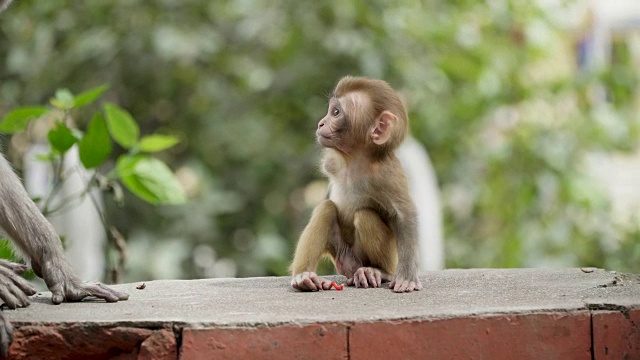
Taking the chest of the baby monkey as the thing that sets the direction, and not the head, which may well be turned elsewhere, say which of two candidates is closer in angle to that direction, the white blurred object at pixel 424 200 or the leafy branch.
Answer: the leafy branch

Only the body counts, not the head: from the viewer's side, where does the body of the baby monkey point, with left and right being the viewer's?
facing the viewer and to the left of the viewer

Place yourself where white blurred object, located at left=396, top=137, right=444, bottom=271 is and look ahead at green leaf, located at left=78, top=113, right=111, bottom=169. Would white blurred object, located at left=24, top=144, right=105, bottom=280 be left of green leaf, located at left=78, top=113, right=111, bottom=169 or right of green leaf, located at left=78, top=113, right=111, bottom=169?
right

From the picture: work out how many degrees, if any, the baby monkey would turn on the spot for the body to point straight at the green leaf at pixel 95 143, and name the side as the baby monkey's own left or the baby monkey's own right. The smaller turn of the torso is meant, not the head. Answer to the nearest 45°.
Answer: approximately 45° to the baby monkey's own right

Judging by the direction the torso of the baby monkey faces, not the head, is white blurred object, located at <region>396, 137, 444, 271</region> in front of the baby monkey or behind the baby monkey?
behind

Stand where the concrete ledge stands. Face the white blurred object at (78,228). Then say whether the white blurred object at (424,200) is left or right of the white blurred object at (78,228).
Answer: right

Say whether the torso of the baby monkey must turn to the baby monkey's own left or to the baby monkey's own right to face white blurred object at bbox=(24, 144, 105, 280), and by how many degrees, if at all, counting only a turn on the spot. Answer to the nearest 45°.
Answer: approximately 90° to the baby monkey's own right
